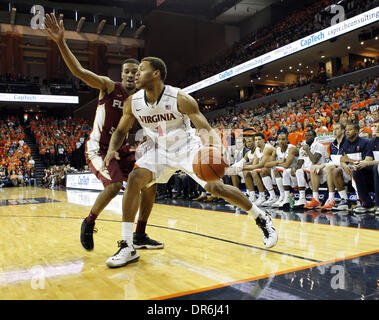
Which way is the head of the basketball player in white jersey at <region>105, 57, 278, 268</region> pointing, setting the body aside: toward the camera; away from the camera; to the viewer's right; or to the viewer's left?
to the viewer's left

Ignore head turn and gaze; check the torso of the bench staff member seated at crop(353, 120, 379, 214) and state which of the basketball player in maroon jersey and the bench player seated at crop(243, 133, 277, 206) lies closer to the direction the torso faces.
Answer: the basketball player in maroon jersey

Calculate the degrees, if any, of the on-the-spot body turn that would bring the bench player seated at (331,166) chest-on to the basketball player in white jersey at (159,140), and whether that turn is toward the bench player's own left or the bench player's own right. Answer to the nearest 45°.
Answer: approximately 45° to the bench player's own left

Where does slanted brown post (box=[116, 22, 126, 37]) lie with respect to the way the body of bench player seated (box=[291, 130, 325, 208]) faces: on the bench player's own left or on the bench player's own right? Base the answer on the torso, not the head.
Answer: on the bench player's own right

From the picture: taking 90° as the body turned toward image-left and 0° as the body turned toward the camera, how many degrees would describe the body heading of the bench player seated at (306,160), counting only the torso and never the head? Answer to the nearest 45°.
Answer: approximately 45°
